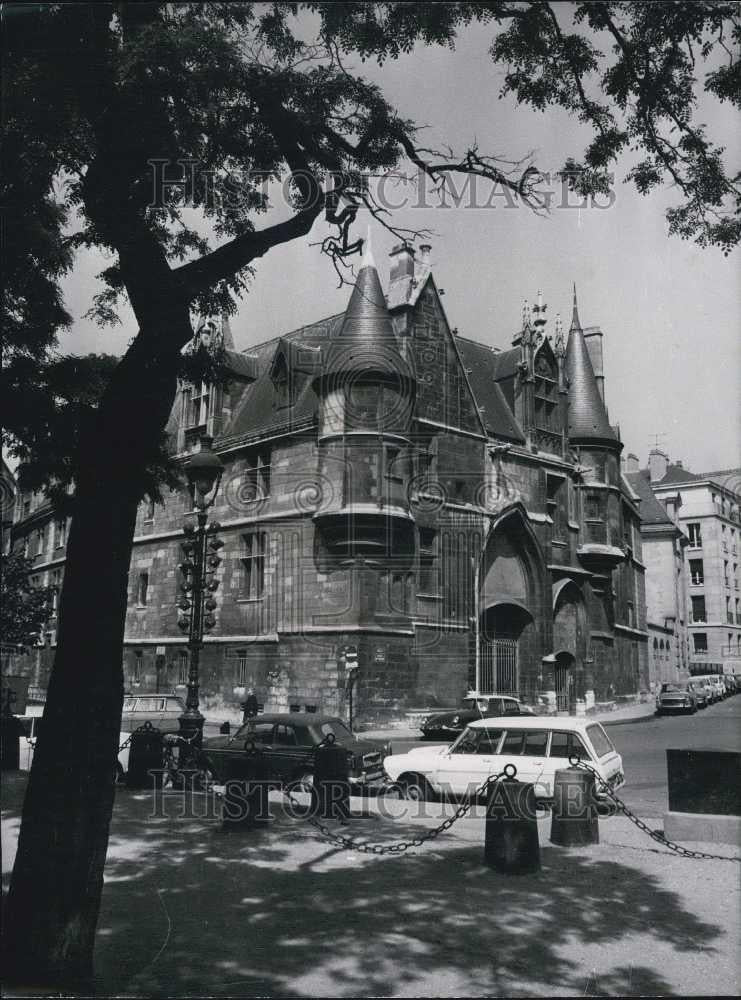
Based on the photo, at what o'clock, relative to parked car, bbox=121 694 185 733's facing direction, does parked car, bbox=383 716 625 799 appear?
parked car, bbox=383 716 625 799 is roughly at 8 o'clock from parked car, bbox=121 694 185 733.

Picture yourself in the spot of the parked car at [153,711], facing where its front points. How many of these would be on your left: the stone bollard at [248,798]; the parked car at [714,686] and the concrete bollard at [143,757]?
2

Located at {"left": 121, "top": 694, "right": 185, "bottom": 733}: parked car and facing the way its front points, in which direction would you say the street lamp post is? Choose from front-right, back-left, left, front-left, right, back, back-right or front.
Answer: left

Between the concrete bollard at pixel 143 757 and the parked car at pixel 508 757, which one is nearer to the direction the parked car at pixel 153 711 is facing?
the concrete bollard

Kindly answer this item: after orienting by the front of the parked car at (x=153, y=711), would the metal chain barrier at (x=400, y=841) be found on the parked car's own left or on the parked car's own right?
on the parked car's own left

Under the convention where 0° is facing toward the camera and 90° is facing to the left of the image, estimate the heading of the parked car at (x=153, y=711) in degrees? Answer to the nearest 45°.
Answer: approximately 90°

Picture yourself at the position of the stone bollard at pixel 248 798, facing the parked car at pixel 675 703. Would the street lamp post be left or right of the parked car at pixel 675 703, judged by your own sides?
left

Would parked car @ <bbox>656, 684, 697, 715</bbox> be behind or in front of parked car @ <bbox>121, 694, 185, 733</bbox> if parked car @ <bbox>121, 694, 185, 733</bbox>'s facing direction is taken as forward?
behind

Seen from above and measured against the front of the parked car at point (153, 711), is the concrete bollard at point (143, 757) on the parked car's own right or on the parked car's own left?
on the parked car's own left

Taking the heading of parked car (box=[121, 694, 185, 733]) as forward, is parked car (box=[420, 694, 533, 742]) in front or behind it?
behind
